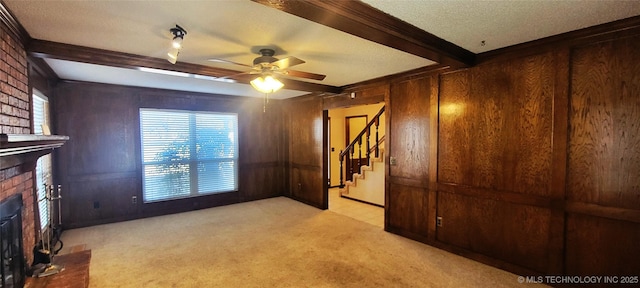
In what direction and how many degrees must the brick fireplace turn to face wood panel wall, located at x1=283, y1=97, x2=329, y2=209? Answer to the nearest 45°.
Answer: approximately 45° to its left

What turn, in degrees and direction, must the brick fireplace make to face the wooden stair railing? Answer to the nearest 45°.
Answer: approximately 45° to its left

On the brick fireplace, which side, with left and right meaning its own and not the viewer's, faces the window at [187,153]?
left

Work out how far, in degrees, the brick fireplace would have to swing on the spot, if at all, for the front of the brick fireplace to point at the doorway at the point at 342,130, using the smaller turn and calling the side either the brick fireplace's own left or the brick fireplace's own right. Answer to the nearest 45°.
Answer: approximately 45° to the brick fireplace's own left

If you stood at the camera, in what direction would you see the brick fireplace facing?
facing the viewer and to the right of the viewer

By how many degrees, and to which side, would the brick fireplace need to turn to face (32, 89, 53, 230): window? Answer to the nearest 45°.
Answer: approximately 135° to its left
